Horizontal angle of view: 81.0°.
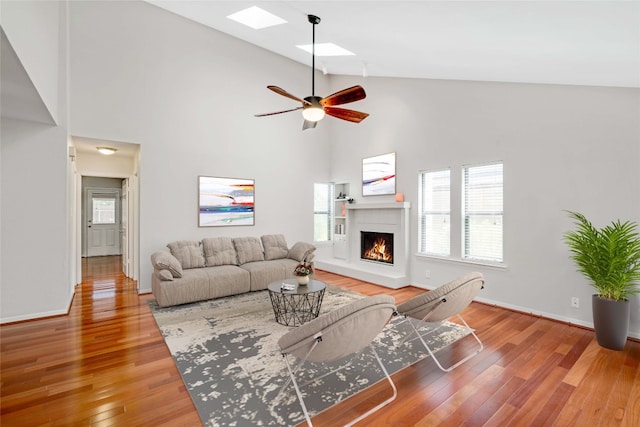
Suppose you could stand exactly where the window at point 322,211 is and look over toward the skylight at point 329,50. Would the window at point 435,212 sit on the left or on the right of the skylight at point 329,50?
left

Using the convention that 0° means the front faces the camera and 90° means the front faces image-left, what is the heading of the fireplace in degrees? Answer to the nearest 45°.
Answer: approximately 45°

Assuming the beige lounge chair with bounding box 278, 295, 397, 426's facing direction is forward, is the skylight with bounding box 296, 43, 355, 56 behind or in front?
in front

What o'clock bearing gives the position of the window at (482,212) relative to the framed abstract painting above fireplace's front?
The window is roughly at 9 o'clock from the framed abstract painting above fireplace.

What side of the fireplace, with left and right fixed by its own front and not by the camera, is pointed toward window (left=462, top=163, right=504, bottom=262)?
left

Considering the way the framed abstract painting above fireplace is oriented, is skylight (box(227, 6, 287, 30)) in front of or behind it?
in front

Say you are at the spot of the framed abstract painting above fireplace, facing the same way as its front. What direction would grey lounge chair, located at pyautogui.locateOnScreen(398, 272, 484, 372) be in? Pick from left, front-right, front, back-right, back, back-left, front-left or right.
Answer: front-left

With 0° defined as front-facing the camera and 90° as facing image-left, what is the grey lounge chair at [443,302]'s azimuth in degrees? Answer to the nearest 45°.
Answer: approximately 135°

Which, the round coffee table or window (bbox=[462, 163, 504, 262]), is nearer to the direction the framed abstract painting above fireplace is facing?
the round coffee table

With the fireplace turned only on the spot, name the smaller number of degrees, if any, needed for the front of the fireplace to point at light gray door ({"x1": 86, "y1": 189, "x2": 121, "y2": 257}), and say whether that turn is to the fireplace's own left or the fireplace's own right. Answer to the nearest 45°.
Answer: approximately 45° to the fireplace's own right

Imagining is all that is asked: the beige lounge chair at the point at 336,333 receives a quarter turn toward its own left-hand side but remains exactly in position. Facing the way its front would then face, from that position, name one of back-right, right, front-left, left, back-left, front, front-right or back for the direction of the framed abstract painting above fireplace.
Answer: back-right
